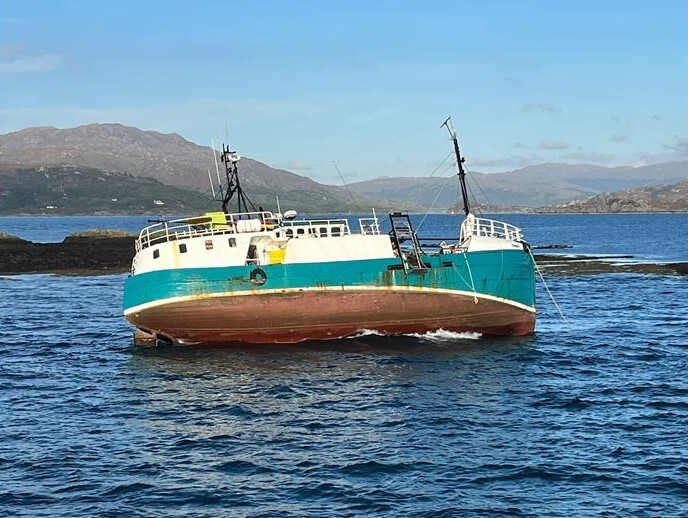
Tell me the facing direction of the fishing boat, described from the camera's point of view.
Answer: facing to the right of the viewer
